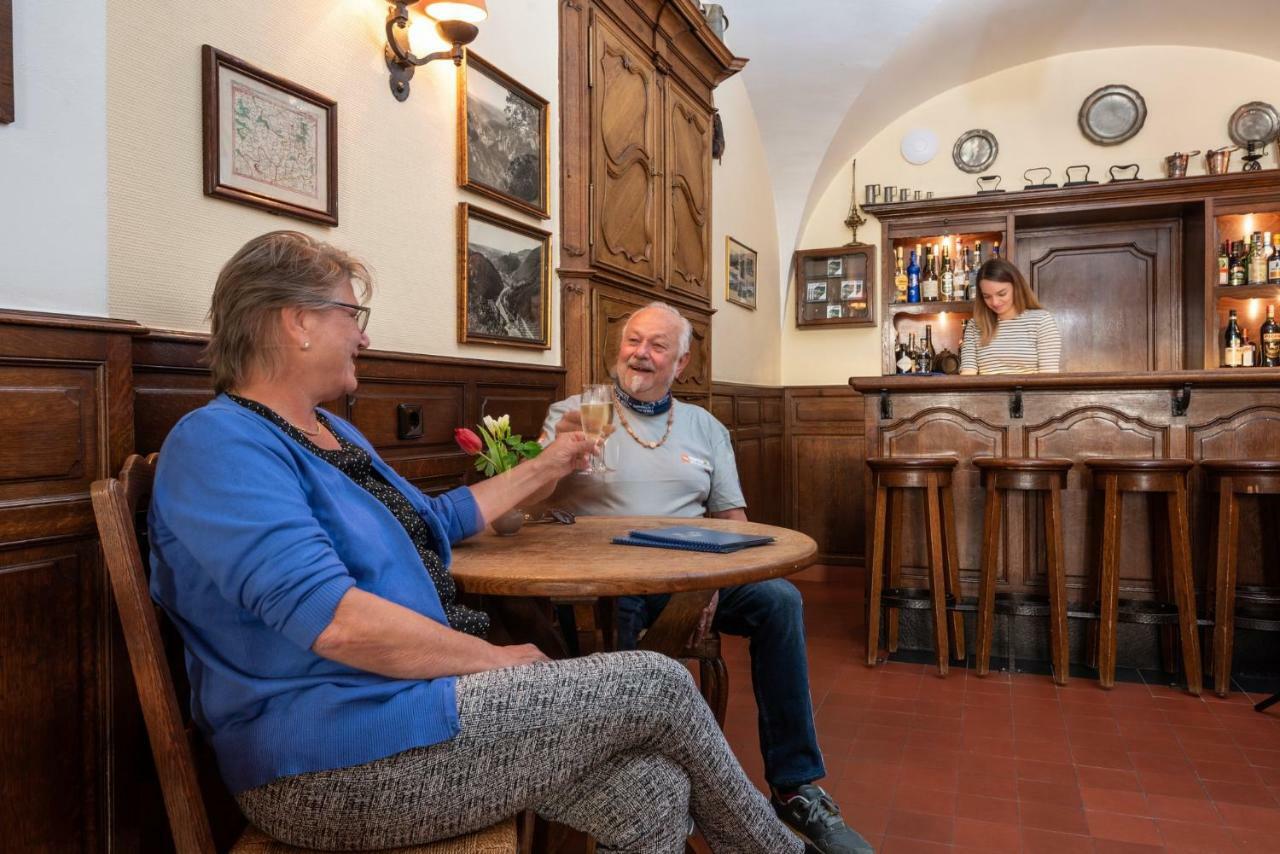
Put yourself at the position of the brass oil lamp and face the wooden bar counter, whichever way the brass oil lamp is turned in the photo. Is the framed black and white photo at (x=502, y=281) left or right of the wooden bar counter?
right

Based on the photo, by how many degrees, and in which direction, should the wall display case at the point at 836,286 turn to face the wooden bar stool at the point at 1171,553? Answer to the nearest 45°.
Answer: approximately 45° to its left

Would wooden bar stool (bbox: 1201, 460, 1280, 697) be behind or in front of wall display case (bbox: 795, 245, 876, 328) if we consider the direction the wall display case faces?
in front

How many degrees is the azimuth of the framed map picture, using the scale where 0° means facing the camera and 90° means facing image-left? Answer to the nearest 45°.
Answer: approximately 315°

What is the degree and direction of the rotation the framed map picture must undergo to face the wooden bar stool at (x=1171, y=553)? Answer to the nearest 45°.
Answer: approximately 45° to its left

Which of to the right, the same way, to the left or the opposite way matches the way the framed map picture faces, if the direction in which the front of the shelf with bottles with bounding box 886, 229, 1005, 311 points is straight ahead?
to the left

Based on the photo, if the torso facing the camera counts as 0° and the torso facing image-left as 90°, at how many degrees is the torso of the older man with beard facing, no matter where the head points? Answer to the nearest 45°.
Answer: approximately 0°

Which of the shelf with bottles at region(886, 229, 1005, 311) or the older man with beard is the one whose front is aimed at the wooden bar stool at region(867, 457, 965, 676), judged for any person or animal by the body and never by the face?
the shelf with bottles

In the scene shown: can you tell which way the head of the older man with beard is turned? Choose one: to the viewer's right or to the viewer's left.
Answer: to the viewer's left

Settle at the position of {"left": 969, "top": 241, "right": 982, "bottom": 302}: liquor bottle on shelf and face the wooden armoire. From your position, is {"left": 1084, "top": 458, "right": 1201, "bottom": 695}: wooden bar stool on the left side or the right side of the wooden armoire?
left

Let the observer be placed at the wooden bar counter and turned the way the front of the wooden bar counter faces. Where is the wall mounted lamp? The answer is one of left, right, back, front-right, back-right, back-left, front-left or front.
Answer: front-right

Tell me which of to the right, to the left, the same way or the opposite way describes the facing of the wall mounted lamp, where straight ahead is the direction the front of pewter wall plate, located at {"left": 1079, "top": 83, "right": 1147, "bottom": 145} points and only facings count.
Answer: to the left

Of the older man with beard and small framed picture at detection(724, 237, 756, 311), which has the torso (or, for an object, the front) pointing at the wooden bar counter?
the small framed picture
